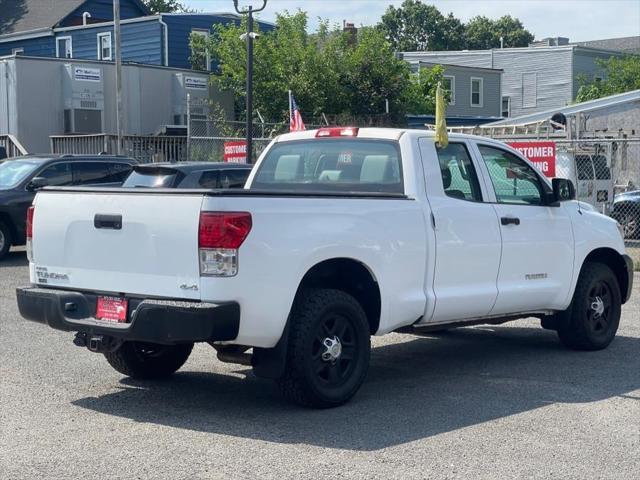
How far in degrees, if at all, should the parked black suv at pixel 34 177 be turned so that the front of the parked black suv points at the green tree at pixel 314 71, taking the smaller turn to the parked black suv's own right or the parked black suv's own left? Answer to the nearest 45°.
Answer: approximately 180°

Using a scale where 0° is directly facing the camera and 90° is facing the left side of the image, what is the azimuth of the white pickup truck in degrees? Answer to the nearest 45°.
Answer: approximately 225°

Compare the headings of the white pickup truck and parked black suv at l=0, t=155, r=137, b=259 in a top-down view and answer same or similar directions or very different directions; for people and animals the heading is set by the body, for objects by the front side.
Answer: very different directions

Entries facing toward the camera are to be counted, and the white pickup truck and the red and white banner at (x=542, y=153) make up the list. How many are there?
1

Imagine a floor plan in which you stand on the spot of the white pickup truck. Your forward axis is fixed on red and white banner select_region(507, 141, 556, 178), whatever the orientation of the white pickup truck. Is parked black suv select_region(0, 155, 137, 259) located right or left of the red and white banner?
left

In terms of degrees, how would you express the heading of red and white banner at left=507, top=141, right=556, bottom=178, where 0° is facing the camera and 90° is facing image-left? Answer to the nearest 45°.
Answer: approximately 0°

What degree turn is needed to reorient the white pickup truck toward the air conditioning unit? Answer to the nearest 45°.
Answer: approximately 45° to its left

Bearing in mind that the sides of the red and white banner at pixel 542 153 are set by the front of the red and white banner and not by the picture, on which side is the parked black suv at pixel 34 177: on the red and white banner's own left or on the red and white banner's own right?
on the red and white banner's own right

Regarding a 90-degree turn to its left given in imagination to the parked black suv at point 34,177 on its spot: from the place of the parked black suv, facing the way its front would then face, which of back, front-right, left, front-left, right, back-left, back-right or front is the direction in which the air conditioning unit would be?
back-left

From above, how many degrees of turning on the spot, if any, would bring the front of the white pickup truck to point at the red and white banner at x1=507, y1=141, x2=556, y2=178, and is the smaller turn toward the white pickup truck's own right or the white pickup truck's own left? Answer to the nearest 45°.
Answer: approximately 45° to the white pickup truck's own left

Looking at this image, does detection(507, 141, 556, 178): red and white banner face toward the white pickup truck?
yes

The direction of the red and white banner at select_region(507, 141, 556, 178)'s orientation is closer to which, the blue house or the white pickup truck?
the white pickup truck
